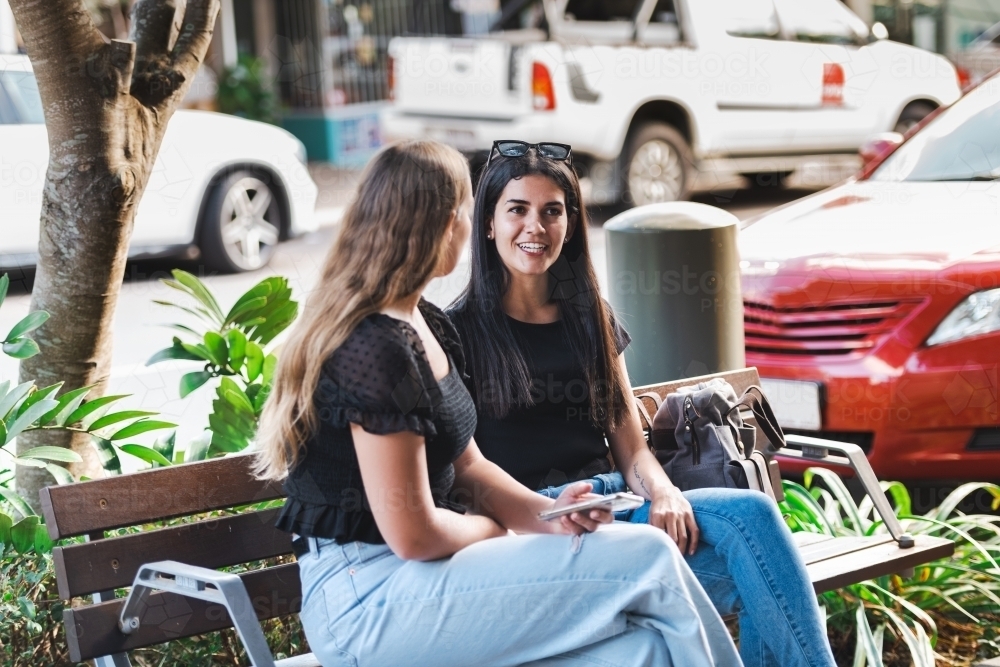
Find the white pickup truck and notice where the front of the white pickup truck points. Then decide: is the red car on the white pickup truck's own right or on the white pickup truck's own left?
on the white pickup truck's own right

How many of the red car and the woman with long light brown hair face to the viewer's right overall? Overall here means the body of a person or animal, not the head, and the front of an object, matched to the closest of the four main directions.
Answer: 1

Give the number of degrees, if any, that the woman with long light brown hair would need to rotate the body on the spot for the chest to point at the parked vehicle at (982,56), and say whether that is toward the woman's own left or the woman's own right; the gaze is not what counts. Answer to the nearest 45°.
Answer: approximately 45° to the woman's own left

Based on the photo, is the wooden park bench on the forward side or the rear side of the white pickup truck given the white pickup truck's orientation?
on the rear side

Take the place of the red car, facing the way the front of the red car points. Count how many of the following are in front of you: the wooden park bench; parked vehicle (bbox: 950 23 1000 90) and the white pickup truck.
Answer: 1

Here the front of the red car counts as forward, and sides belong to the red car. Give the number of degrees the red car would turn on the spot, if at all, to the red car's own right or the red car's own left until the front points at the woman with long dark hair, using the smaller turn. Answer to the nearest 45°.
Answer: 0° — it already faces them

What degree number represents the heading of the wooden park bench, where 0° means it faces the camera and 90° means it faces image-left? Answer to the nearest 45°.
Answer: approximately 315°

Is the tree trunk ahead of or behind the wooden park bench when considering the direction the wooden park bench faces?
behind

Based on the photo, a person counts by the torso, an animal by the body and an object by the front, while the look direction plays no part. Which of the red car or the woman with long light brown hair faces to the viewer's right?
the woman with long light brown hair

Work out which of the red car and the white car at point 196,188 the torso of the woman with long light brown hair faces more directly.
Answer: the red car

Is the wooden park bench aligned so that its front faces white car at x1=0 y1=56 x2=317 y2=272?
no

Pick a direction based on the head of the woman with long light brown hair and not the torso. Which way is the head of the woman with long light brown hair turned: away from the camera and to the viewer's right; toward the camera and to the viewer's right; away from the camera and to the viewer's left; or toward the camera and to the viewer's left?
away from the camera and to the viewer's right

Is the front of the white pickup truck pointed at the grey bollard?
no

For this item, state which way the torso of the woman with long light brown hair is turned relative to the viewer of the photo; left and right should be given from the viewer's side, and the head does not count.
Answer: facing to the right of the viewer

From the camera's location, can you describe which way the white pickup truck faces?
facing away from the viewer and to the right of the viewer

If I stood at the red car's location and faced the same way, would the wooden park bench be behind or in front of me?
in front

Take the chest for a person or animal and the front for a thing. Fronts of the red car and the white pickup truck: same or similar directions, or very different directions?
very different directions
